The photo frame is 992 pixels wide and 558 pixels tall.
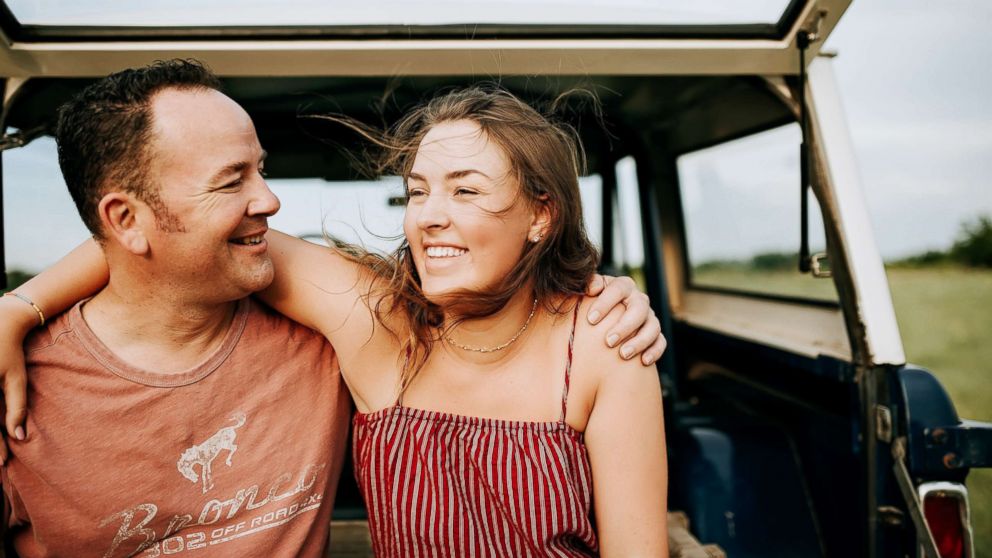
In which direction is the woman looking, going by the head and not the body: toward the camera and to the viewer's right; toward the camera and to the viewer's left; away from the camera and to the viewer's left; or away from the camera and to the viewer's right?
toward the camera and to the viewer's left

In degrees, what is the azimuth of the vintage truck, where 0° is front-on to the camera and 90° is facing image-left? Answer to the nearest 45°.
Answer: approximately 180°

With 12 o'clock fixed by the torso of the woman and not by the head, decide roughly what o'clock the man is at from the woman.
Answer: The man is roughly at 3 o'clock from the woman.

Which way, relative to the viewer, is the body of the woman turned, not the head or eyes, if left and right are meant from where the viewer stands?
facing the viewer
